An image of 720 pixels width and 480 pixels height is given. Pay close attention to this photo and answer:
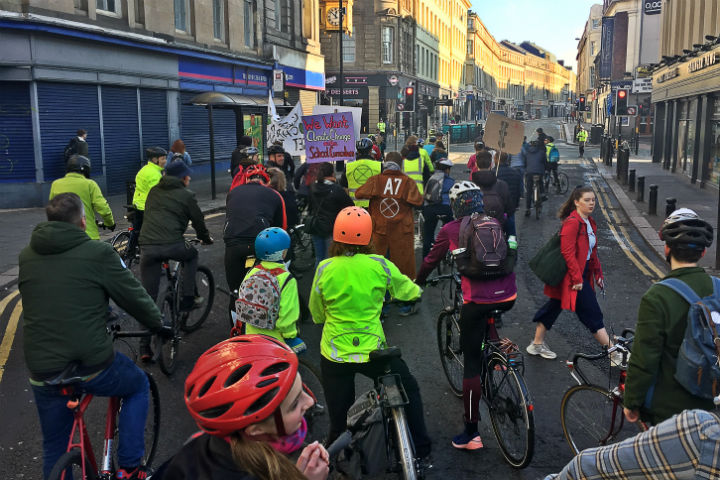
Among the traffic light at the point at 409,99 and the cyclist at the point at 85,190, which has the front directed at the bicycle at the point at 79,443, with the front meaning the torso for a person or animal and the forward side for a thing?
the traffic light

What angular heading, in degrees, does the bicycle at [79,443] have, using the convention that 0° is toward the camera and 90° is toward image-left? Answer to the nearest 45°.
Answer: approximately 225°

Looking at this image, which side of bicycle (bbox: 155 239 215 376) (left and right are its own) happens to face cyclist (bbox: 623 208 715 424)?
right

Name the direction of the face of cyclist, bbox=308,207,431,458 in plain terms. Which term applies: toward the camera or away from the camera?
away from the camera

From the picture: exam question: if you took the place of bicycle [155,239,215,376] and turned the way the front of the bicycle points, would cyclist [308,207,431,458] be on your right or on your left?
on your right

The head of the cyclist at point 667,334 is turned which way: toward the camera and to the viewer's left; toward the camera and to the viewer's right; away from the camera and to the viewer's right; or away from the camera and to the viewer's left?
away from the camera and to the viewer's left

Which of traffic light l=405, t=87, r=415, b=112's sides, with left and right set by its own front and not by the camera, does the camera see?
front

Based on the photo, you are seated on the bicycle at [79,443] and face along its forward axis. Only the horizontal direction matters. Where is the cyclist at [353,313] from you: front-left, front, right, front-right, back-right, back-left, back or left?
front-right

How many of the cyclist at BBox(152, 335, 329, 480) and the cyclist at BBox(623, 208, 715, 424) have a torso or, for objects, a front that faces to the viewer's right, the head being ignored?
1

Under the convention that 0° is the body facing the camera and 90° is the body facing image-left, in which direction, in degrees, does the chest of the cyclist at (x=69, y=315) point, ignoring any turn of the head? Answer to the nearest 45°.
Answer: approximately 225°

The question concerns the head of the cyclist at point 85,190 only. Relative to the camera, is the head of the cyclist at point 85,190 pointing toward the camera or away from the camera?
away from the camera

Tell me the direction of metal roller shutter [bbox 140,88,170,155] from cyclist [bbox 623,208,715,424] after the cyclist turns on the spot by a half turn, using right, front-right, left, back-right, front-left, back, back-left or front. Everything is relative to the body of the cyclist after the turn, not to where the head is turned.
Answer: back

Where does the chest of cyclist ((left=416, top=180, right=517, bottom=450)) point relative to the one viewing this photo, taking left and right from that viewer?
facing away from the viewer and to the left of the viewer

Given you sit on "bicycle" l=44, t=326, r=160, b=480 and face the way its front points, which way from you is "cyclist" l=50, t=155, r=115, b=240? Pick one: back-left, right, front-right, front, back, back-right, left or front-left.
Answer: front-left

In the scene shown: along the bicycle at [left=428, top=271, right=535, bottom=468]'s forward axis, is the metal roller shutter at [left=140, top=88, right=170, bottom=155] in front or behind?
in front

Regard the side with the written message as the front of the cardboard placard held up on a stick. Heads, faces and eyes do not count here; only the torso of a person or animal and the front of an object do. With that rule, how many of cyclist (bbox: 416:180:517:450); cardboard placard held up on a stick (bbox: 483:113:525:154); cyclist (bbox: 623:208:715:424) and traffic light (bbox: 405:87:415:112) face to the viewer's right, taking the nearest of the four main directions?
0
